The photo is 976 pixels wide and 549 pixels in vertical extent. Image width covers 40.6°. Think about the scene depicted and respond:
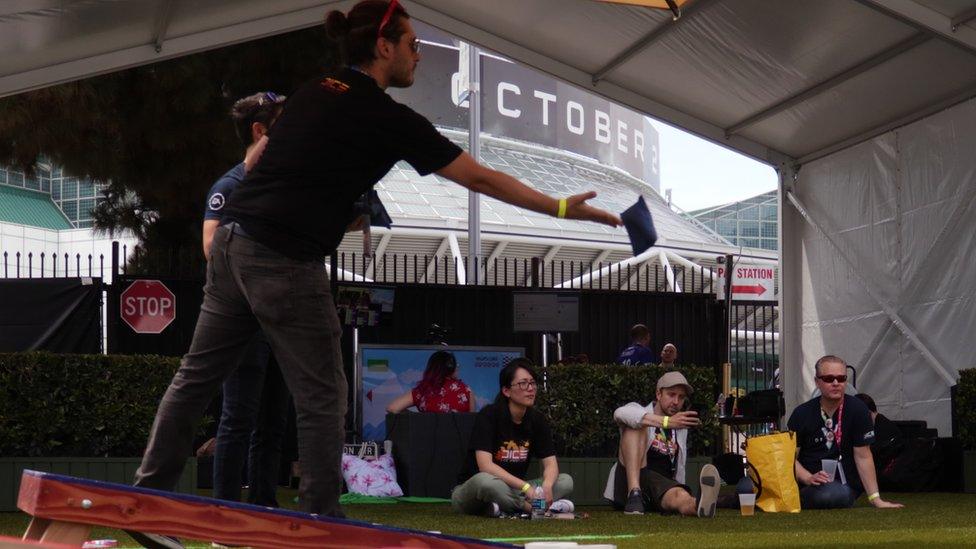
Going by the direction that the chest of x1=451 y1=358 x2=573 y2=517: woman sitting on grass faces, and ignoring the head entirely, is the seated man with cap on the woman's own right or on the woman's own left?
on the woman's own left

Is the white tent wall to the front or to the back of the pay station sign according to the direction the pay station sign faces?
to the front

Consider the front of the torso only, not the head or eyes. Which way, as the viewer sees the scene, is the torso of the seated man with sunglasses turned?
toward the camera

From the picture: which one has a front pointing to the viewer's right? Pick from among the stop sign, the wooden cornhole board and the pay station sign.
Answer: the wooden cornhole board

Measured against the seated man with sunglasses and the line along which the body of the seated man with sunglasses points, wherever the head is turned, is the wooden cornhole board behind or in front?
in front

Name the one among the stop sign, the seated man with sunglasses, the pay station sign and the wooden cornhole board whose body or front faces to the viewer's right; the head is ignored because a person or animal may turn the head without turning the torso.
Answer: the wooden cornhole board

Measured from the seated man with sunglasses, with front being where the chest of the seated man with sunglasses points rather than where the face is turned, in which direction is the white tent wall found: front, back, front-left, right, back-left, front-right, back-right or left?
back

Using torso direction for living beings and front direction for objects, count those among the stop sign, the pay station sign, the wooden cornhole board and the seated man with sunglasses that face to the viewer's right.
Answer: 1

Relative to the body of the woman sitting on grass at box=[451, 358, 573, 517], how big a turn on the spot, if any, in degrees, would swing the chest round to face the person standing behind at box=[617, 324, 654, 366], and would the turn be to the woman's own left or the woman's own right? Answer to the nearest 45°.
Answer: approximately 135° to the woman's own left

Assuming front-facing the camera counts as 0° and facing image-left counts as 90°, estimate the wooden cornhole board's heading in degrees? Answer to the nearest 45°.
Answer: approximately 270°

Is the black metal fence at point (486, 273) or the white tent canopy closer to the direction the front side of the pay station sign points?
the white tent canopy

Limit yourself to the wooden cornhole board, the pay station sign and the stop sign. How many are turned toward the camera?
2
